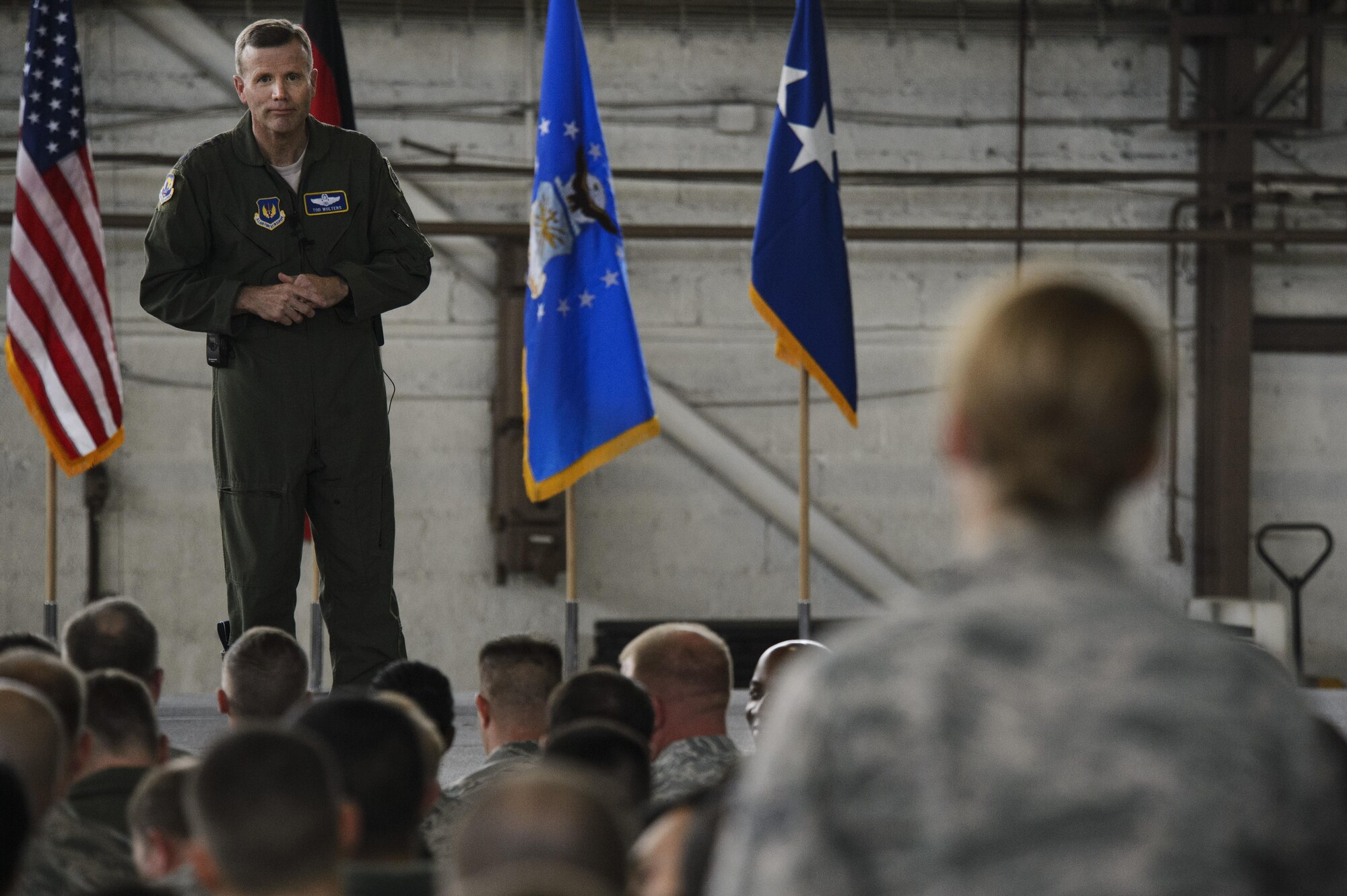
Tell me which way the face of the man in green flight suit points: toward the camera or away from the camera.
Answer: toward the camera

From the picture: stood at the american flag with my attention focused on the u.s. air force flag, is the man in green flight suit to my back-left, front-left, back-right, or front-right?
front-right

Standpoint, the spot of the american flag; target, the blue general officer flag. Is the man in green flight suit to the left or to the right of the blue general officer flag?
right

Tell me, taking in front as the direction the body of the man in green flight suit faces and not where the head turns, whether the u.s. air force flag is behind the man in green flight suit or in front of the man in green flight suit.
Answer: behind

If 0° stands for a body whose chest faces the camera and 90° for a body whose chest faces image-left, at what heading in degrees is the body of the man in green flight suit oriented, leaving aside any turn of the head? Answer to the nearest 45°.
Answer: approximately 0°

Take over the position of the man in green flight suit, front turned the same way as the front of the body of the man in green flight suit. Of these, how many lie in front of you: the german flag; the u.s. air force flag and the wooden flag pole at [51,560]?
0

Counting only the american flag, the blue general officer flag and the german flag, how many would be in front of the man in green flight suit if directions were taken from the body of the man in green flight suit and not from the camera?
0

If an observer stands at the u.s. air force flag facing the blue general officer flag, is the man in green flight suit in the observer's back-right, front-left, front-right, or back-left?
back-right

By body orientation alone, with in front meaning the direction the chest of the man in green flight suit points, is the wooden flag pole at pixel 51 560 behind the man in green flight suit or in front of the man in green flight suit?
behind

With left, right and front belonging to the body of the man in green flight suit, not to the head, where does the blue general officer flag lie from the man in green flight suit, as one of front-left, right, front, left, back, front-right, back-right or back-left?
back-left

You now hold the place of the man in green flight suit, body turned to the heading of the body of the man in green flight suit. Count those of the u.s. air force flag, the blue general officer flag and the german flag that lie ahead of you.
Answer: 0

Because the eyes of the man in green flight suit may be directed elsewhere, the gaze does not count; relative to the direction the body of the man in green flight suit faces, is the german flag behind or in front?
behind

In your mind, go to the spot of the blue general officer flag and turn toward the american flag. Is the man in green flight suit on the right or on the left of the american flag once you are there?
left
